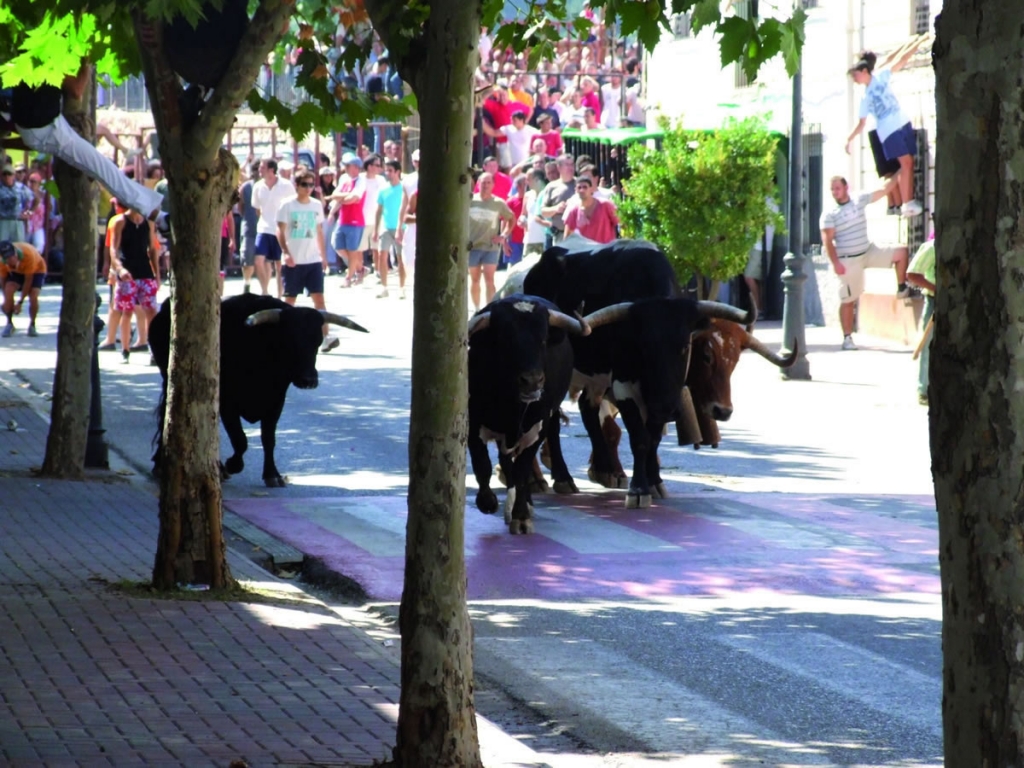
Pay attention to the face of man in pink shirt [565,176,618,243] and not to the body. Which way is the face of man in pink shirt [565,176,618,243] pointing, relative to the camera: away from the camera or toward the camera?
toward the camera

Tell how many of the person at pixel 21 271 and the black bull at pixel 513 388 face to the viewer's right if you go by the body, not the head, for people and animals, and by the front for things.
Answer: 0

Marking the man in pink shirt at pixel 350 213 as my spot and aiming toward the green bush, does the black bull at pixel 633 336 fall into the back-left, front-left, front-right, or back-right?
front-right

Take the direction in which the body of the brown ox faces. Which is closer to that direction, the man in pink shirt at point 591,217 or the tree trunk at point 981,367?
the tree trunk

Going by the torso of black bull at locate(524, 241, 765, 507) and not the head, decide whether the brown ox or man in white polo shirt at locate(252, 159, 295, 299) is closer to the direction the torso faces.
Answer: the brown ox

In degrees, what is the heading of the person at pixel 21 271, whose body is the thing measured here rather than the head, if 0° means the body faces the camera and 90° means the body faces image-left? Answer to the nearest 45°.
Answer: approximately 45°

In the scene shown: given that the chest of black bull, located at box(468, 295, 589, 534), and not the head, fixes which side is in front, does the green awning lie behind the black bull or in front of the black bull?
behind

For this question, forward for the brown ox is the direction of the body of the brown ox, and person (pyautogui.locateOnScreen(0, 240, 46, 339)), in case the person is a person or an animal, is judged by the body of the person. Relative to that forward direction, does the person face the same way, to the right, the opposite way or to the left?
to the right

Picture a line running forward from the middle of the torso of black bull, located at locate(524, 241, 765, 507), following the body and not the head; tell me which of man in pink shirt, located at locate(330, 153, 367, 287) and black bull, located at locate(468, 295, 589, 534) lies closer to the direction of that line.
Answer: the black bull

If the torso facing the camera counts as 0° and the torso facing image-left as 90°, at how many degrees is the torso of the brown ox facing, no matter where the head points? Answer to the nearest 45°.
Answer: approximately 315°

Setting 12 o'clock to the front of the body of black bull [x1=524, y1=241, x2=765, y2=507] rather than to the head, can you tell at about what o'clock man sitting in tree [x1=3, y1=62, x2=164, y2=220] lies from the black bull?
The man sitting in tree is roughly at 4 o'clock from the black bull.

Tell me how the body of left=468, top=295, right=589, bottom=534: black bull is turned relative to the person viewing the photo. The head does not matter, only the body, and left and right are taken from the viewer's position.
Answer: facing the viewer
